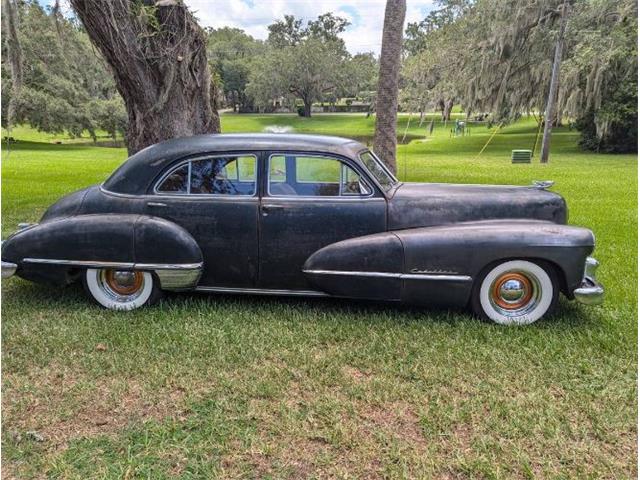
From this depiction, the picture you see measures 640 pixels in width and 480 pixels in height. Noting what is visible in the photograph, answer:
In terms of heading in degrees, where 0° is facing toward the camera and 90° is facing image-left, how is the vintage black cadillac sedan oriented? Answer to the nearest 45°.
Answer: approximately 270°
